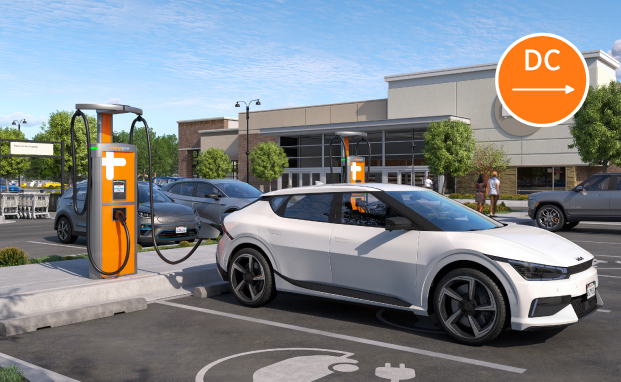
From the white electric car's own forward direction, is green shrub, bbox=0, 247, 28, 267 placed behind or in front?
behind

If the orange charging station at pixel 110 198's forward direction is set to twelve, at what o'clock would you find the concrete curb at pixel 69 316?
The concrete curb is roughly at 2 o'clock from the orange charging station.

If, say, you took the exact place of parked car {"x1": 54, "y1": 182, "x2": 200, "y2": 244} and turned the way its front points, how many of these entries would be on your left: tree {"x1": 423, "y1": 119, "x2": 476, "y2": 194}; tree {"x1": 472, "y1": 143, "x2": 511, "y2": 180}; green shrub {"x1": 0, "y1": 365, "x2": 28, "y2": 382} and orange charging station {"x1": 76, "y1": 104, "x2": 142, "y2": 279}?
2

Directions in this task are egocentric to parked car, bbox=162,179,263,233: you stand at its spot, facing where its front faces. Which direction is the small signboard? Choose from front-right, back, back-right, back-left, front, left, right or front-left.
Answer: back

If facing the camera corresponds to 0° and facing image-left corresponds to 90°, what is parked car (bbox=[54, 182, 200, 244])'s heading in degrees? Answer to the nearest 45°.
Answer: approximately 315°

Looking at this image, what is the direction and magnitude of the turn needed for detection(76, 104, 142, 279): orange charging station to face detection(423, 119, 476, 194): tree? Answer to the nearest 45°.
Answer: approximately 90° to its left

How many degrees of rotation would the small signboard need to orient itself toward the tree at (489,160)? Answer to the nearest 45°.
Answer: approximately 90° to its left

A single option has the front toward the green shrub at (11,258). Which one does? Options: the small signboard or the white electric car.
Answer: the small signboard

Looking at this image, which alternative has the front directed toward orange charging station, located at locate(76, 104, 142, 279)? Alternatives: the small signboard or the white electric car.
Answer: the small signboard
